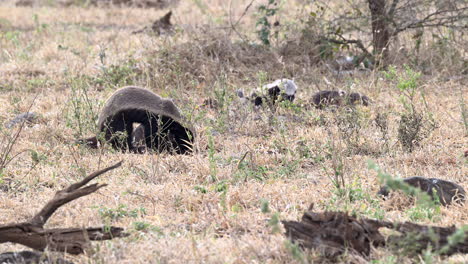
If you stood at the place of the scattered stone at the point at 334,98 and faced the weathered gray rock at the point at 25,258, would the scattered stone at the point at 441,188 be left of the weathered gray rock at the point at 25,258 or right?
left

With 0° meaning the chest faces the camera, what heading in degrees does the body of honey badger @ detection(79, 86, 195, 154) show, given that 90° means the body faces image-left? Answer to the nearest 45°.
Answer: approximately 270°

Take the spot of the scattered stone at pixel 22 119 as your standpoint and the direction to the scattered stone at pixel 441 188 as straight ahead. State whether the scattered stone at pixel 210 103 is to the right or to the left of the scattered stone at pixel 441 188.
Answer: left

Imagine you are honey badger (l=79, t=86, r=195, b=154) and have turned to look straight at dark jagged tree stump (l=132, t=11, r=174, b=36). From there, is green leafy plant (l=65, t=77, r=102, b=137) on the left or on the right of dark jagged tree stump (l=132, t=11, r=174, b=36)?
left

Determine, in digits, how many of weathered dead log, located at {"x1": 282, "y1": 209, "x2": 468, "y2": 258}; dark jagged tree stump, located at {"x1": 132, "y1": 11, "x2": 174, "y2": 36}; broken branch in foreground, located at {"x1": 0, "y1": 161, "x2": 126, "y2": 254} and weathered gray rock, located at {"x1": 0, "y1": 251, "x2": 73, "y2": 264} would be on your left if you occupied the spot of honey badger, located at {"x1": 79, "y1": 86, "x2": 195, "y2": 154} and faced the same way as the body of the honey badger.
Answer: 1

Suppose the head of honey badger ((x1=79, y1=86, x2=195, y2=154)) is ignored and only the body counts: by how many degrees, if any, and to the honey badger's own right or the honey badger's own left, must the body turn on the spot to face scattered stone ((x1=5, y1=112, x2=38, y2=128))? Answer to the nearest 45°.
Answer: approximately 135° to the honey badger's own left

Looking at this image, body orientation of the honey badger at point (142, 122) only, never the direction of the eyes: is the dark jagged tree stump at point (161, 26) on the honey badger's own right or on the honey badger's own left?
on the honey badger's own left

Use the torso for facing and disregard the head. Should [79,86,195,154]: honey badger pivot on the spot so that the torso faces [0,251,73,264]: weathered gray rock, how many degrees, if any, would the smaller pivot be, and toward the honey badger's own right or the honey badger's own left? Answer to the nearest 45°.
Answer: approximately 90° to the honey badger's own right

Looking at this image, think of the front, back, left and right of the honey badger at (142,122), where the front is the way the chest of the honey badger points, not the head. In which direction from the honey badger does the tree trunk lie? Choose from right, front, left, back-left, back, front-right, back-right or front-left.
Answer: front-left

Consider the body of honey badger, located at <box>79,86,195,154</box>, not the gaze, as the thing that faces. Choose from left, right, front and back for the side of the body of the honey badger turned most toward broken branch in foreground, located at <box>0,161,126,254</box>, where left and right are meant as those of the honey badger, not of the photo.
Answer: right

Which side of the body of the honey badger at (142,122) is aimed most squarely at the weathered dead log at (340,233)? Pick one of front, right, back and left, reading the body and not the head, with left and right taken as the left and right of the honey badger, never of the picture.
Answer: right

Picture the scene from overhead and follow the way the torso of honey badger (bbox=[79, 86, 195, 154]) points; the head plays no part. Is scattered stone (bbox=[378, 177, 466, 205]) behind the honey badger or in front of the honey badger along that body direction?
in front

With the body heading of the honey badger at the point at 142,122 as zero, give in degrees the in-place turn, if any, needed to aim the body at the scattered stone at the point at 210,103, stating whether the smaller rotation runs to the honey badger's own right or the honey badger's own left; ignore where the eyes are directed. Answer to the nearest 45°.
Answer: approximately 45° to the honey badger's own left
